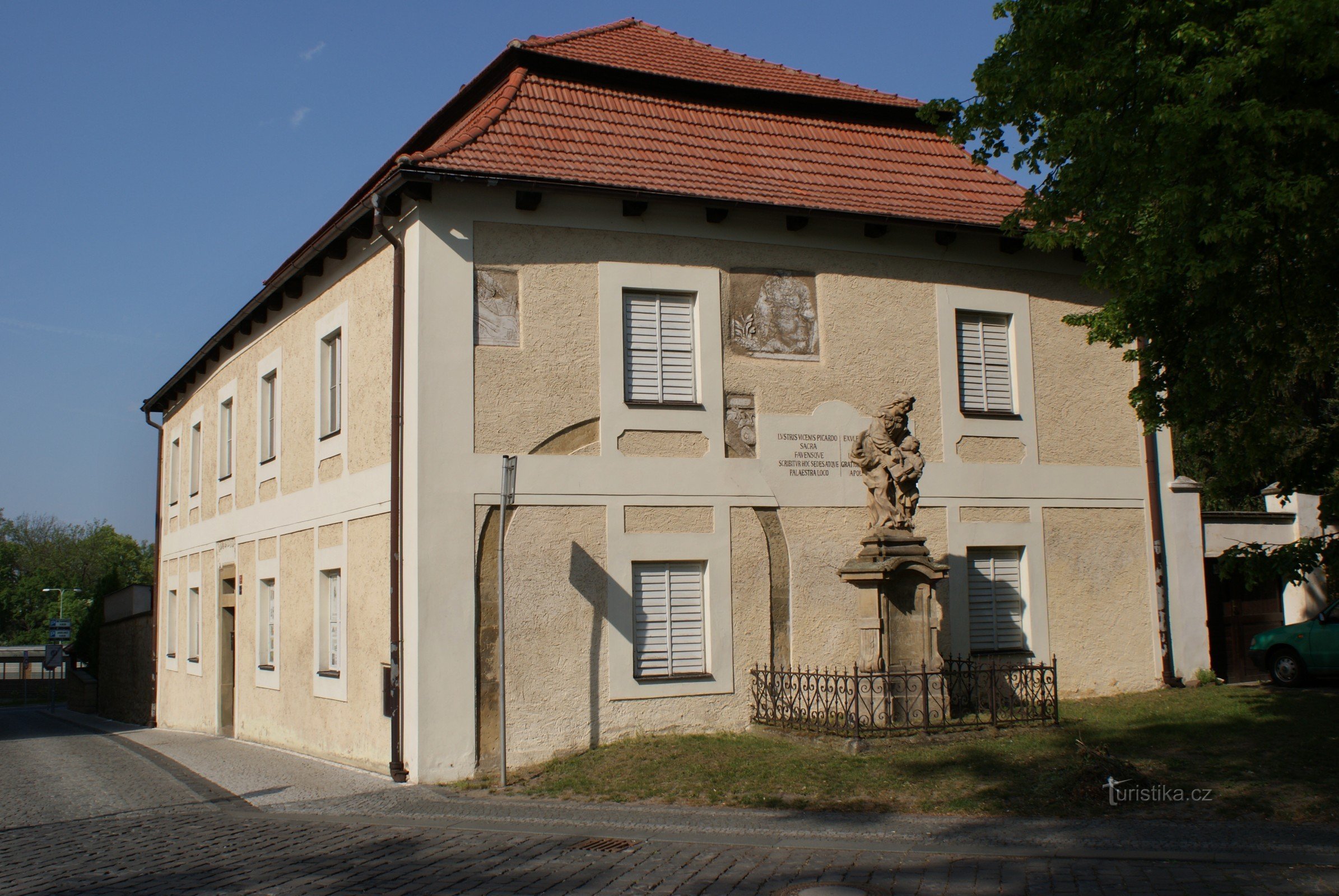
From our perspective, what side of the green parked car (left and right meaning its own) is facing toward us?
left

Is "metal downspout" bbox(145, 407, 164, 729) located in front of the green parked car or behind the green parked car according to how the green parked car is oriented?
in front

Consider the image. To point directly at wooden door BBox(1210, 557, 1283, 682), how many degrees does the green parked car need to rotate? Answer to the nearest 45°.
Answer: approximately 45° to its right

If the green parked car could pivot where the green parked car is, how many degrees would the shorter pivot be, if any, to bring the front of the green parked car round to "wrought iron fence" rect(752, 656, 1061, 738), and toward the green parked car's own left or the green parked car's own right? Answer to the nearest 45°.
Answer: approximately 45° to the green parked car's own left

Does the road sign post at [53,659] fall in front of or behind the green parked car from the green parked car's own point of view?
in front
